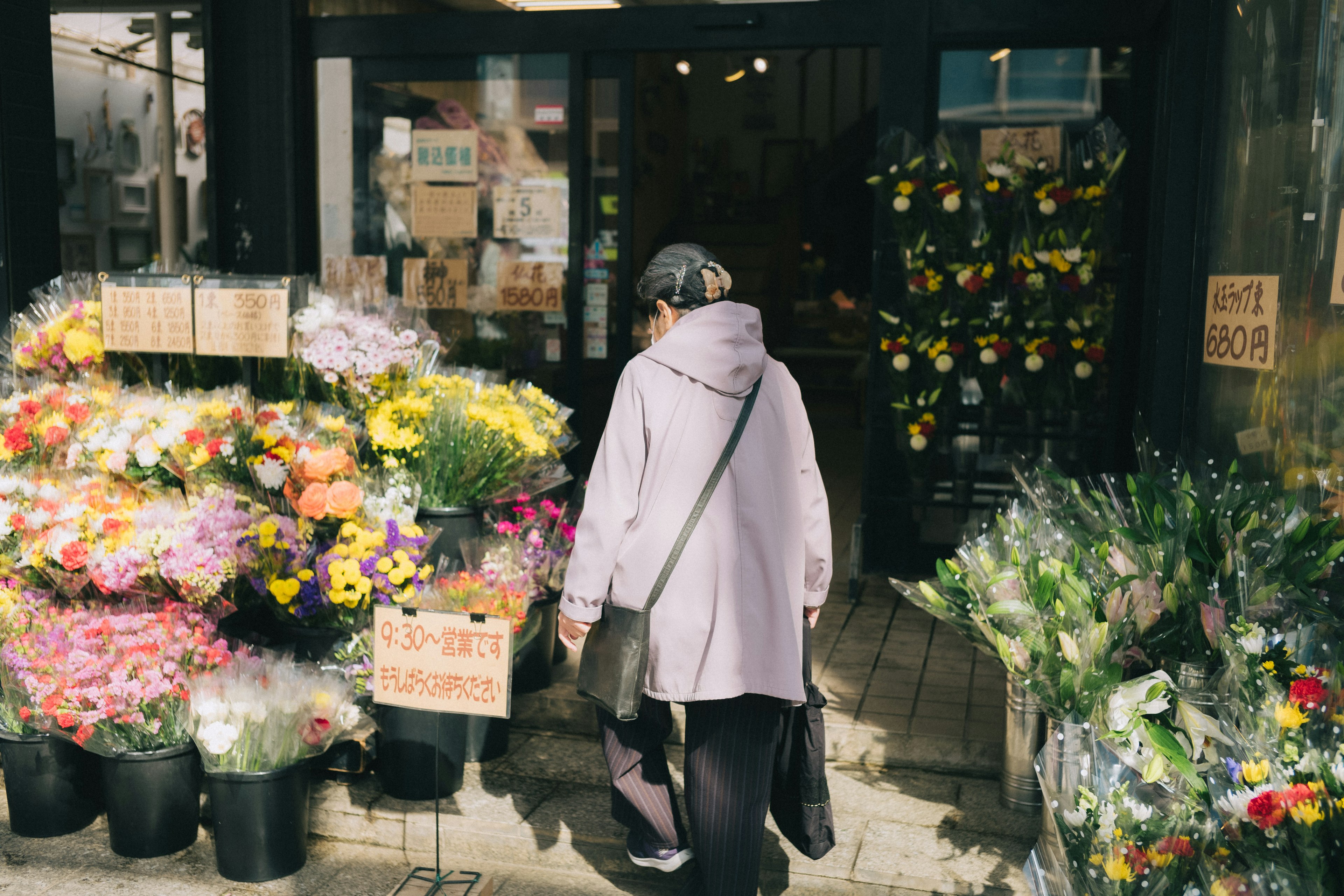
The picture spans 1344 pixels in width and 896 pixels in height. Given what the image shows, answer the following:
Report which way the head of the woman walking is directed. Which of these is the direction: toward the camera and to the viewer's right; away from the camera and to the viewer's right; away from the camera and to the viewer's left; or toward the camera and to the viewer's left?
away from the camera and to the viewer's left

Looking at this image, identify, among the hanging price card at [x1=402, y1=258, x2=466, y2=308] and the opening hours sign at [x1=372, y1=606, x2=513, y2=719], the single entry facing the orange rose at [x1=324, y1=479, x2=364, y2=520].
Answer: the hanging price card

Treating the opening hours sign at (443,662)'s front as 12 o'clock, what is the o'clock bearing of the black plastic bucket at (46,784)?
The black plastic bucket is roughly at 4 o'clock from the opening hours sign.

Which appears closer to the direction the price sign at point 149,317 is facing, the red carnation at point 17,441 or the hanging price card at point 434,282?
the red carnation
